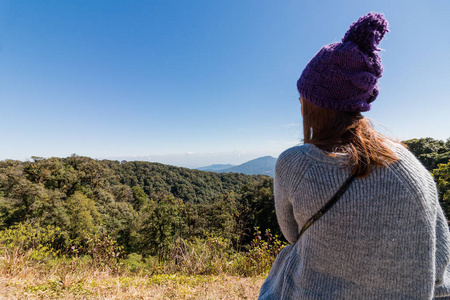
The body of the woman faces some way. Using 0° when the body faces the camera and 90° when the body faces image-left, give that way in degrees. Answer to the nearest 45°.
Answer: approximately 180°

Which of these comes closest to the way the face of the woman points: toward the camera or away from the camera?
away from the camera
